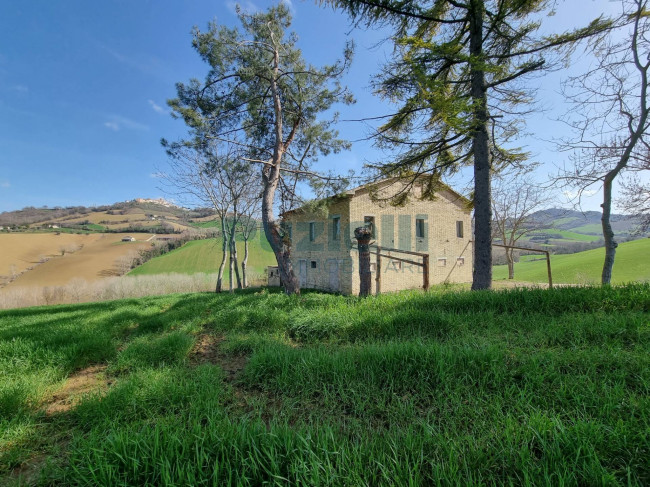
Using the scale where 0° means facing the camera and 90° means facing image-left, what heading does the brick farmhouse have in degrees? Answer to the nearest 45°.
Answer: approximately 45°
